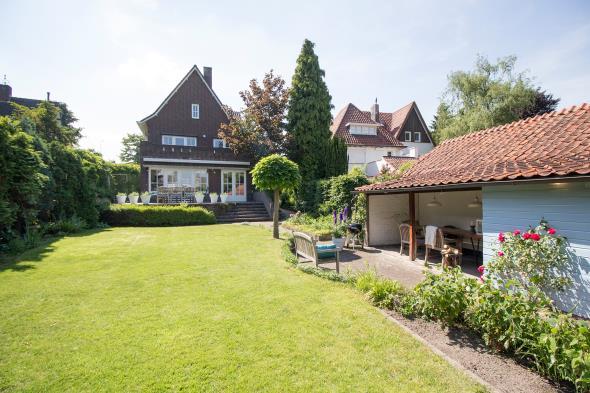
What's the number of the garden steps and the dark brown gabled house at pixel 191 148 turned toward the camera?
2

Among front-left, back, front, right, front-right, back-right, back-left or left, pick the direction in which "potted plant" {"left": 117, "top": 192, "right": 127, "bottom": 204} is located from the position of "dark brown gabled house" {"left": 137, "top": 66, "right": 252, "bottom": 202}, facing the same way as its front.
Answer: front-right

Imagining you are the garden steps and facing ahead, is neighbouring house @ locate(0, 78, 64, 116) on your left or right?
on your right

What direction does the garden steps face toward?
toward the camera

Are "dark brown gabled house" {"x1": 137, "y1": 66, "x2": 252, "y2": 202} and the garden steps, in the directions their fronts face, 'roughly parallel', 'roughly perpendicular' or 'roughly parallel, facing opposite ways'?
roughly parallel

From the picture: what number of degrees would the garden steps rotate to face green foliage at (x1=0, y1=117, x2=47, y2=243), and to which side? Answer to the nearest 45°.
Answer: approximately 45° to its right

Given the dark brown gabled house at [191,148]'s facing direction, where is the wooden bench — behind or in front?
in front

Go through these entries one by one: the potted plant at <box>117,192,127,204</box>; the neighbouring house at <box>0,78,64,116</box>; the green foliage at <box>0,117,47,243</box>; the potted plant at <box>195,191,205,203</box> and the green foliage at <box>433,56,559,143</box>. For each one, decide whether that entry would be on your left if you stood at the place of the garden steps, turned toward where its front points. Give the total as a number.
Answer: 1

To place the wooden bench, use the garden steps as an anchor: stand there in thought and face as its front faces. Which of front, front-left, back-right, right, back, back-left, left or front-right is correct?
front

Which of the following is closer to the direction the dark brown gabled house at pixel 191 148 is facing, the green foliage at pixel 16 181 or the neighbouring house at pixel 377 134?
the green foliage

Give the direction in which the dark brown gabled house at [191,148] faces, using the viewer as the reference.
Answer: facing the viewer

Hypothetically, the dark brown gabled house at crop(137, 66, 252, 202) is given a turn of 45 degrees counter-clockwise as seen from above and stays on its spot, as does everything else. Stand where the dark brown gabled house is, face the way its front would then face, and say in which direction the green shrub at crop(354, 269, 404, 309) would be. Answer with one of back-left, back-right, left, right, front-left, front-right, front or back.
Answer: front-right

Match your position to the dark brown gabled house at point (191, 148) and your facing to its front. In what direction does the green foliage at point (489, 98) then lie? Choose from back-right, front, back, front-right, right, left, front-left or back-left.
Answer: left
